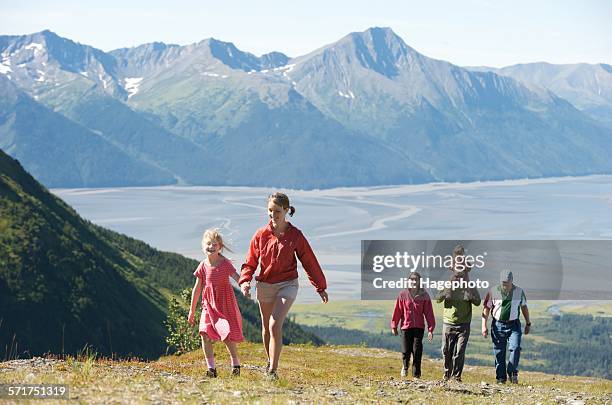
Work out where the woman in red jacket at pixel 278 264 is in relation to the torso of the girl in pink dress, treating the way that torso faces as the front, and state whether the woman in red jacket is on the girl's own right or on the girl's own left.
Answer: on the girl's own left

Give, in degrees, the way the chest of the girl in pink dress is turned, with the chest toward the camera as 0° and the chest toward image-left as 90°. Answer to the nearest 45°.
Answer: approximately 0°

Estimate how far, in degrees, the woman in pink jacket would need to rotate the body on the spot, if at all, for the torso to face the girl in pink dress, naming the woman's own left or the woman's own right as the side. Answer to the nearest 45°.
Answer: approximately 45° to the woman's own right

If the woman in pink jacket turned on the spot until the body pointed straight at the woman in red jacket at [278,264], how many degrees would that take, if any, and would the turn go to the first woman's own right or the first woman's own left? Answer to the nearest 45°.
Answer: approximately 45° to the first woman's own right

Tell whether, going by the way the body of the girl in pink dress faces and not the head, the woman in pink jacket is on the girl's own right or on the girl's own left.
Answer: on the girl's own left

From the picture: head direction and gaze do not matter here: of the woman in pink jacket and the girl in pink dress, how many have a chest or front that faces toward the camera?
2

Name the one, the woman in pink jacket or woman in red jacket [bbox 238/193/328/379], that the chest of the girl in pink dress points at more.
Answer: the woman in red jacket

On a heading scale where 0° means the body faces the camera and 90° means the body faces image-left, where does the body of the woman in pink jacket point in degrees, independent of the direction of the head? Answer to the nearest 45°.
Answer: approximately 0°
